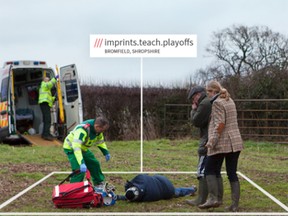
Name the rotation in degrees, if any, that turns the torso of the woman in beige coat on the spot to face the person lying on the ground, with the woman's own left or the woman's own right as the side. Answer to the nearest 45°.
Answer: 0° — they already face them

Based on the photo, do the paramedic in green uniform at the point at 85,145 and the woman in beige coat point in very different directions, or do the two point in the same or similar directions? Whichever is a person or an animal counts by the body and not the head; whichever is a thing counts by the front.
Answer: very different directions

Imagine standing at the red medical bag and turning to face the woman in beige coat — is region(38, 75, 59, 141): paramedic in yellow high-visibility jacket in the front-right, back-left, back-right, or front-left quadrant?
back-left

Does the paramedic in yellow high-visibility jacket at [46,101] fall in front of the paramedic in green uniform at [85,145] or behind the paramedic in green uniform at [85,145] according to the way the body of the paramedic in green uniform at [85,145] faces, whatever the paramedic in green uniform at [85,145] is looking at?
behind

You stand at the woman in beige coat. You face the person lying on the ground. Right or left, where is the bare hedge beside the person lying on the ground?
right

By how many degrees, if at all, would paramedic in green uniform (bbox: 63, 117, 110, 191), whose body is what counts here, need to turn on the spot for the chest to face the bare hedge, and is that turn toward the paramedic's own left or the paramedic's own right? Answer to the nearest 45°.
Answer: approximately 135° to the paramedic's own left

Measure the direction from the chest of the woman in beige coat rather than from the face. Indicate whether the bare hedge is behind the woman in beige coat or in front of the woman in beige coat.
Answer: in front

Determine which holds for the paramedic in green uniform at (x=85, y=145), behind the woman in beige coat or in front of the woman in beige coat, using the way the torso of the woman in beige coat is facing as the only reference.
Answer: in front
